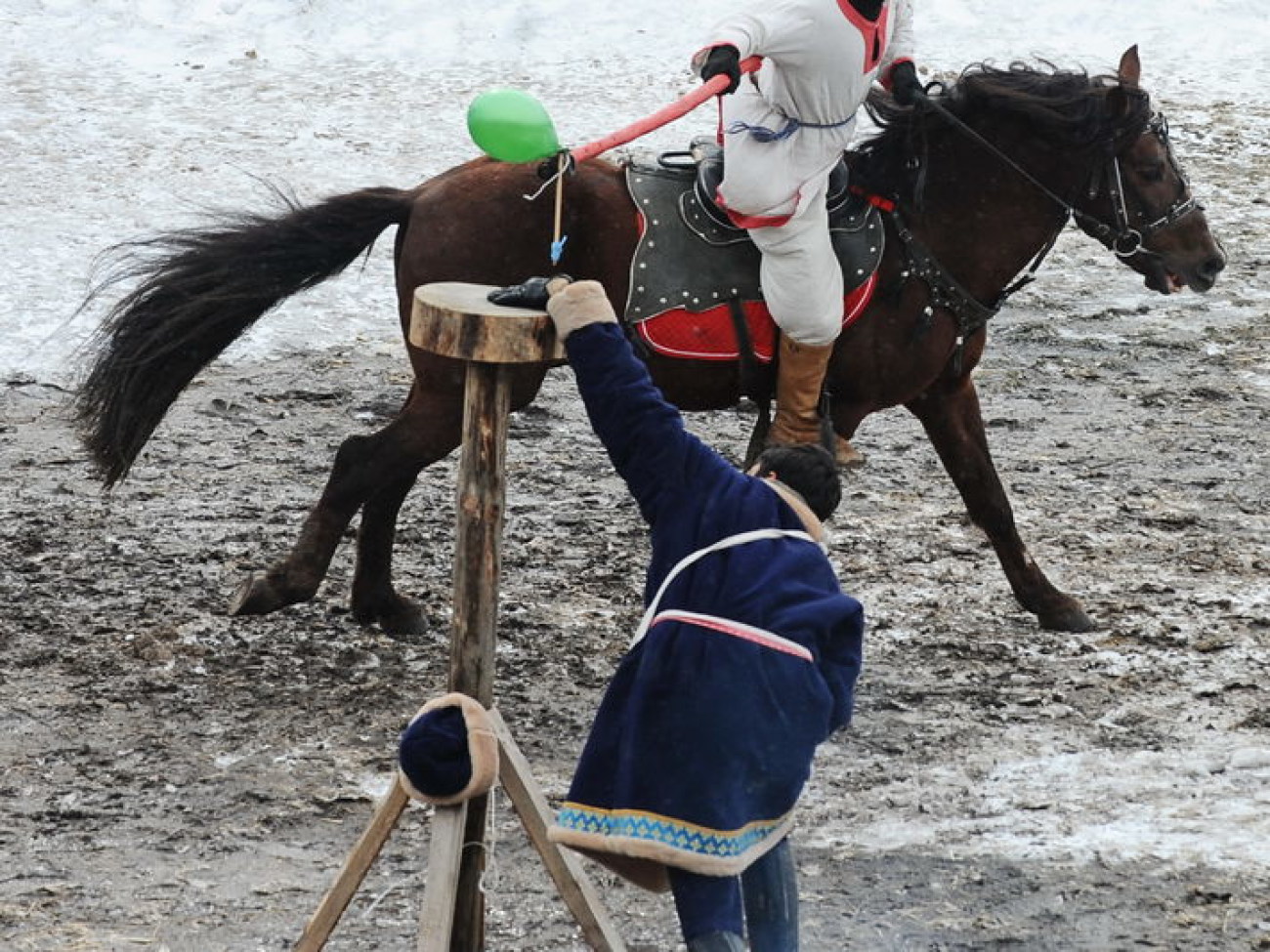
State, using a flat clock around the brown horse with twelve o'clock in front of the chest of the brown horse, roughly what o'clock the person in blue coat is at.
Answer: The person in blue coat is roughly at 3 o'clock from the brown horse.

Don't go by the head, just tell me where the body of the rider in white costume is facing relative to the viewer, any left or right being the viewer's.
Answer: facing the viewer and to the right of the viewer

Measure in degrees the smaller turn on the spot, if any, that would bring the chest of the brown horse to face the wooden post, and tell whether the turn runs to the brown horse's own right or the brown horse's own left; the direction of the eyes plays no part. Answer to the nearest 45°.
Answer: approximately 90° to the brown horse's own right

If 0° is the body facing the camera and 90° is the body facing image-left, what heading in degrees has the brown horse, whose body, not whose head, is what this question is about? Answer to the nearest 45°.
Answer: approximately 270°

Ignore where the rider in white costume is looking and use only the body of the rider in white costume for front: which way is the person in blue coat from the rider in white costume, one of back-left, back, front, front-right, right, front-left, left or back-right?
front-right
